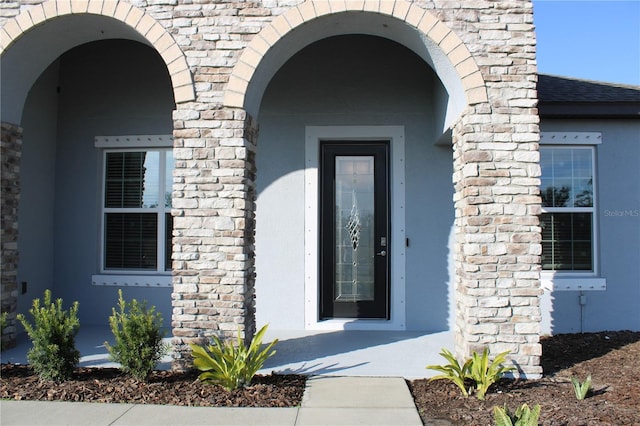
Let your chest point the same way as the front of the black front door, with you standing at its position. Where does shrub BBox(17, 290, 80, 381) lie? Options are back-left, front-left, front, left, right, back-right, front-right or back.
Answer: front-right

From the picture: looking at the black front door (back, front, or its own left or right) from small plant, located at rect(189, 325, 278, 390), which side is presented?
front

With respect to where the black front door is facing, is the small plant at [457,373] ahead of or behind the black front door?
ahead

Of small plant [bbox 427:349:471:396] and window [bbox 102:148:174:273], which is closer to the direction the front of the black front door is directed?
the small plant

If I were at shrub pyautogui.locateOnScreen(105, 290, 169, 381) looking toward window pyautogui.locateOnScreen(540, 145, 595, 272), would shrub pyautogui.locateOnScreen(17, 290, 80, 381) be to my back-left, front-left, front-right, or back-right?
back-left

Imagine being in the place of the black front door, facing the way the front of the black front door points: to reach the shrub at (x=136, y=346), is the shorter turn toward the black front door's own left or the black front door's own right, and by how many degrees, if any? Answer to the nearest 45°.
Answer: approximately 45° to the black front door's own right

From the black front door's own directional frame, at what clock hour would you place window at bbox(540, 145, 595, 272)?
The window is roughly at 9 o'clock from the black front door.

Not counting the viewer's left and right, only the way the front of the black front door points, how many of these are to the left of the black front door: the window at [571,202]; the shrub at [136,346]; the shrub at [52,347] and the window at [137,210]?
1

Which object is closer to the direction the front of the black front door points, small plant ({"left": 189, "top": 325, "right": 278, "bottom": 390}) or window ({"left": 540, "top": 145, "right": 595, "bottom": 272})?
the small plant

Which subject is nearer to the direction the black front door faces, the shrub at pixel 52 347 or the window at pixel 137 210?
the shrub

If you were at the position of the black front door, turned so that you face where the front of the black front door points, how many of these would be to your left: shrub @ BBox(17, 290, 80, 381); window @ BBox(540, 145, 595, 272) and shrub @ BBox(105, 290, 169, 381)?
1

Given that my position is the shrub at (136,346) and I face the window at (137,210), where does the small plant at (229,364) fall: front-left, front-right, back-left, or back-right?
back-right

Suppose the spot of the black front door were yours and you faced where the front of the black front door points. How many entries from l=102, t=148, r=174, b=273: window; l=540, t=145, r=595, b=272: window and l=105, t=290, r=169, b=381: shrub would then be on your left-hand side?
1

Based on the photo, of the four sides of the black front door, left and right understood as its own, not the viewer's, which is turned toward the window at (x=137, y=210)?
right

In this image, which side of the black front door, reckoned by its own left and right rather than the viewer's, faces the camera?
front
